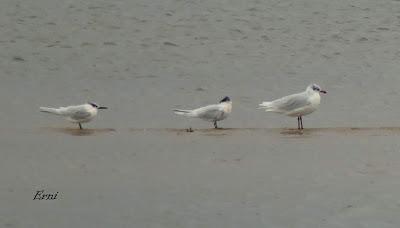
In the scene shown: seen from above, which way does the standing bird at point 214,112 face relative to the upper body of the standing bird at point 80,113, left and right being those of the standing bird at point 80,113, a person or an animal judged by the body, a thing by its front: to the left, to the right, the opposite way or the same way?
the same way

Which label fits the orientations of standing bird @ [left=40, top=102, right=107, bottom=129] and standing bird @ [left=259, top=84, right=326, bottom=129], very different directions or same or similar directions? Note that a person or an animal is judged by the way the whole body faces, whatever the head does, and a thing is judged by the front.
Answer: same or similar directions

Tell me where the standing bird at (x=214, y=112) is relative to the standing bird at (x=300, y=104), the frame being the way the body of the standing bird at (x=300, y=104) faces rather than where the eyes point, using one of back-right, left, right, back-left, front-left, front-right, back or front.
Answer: back

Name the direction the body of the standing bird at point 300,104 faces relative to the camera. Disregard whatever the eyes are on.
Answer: to the viewer's right

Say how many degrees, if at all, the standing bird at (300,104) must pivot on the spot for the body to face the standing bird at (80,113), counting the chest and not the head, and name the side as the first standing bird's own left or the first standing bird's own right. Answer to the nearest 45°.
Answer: approximately 180°

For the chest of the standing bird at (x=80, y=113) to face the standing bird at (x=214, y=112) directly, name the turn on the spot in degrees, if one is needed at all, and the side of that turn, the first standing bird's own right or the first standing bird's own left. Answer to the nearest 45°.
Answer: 0° — it already faces it

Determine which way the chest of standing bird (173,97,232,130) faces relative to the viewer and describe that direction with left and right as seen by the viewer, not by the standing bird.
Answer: facing to the right of the viewer

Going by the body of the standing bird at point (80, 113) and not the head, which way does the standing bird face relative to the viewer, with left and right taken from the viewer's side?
facing to the right of the viewer

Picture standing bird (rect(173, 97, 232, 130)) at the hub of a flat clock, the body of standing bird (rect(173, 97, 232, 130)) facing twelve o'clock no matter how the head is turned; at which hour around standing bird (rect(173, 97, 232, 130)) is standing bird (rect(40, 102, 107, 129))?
standing bird (rect(40, 102, 107, 129)) is roughly at 6 o'clock from standing bird (rect(173, 97, 232, 130)).

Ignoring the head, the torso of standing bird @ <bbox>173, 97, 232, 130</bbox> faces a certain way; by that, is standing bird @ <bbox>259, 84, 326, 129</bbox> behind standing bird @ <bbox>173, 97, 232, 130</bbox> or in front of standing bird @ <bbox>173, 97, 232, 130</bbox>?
in front

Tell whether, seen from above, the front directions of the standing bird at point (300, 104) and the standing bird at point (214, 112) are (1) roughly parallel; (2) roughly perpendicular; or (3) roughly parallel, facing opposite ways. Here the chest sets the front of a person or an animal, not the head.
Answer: roughly parallel

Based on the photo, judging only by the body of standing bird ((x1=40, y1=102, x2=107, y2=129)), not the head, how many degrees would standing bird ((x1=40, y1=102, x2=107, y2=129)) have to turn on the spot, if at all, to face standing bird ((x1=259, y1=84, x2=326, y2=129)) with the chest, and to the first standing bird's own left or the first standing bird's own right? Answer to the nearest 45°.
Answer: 0° — it already faces it
